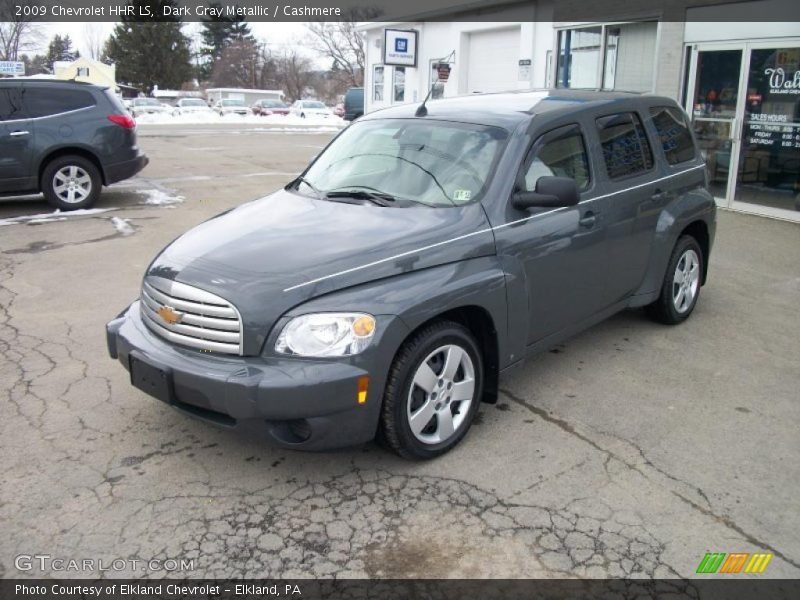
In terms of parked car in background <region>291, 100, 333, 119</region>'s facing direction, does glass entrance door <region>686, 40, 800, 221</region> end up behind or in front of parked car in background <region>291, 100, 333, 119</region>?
in front

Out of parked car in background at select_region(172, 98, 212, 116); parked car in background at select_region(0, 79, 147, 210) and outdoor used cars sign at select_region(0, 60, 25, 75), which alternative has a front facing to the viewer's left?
parked car in background at select_region(0, 79, 147, 210)

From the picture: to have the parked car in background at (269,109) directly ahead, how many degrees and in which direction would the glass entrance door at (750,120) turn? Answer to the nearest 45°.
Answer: approximately 90° to its right

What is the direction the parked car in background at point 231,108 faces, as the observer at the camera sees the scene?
facing the viewer and to the right of the viewer

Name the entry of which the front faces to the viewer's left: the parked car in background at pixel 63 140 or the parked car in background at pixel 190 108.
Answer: the parked car in background at pixel 63 140

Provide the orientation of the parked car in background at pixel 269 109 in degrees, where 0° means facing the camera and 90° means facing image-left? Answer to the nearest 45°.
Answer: approximately 315°

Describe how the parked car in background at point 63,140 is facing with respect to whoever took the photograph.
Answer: facing to the left of the viewer

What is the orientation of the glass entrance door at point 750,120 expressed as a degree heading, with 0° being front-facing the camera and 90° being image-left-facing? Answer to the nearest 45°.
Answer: approximately 45°

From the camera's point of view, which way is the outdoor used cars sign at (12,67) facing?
toward the camera

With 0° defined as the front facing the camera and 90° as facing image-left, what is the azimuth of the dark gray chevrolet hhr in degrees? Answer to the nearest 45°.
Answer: approximately 45°

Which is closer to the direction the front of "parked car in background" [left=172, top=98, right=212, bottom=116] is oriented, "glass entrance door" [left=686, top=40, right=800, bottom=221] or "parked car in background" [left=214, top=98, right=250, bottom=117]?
the glass entrance door

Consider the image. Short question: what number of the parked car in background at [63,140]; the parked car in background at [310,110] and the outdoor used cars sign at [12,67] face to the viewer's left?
1
